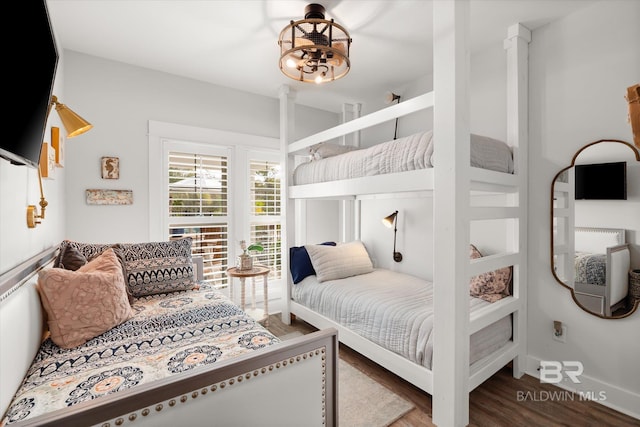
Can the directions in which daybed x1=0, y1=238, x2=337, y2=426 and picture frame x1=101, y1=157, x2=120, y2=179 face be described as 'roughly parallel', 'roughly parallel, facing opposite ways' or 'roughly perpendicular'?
roughly perpendicular

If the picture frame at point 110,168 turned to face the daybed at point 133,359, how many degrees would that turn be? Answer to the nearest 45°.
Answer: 0° — it already faces it

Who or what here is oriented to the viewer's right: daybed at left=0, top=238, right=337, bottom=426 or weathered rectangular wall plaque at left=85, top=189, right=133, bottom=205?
the daybed

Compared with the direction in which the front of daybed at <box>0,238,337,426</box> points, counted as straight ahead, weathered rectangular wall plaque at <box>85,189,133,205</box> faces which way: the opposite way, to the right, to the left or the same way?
to the right

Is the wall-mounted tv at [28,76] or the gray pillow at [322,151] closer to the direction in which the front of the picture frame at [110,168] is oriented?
the wall-mounted tv

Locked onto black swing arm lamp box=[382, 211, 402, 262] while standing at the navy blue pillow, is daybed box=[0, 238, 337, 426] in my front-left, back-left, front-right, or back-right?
back-right

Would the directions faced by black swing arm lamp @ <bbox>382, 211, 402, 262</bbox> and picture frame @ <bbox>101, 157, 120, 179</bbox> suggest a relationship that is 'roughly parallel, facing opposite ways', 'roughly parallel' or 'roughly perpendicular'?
roughly perpendicular

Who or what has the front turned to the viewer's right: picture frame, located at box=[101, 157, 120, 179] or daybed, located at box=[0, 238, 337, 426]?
the daybed

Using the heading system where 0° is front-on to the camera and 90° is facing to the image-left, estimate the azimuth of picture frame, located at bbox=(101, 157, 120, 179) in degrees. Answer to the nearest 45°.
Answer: approximately 0°

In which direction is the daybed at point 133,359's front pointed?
to the viewer's right
